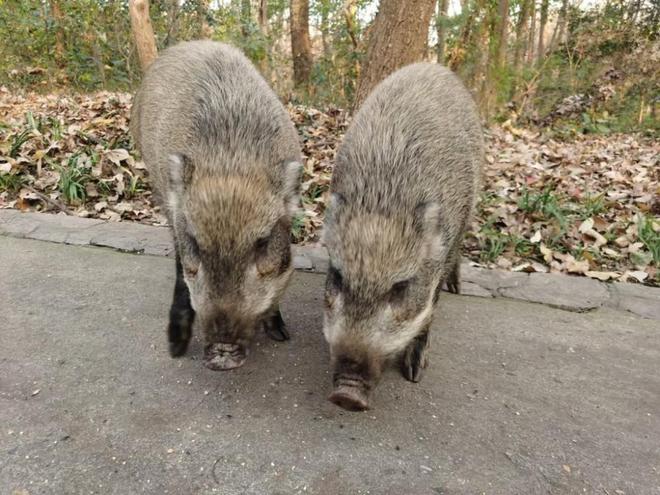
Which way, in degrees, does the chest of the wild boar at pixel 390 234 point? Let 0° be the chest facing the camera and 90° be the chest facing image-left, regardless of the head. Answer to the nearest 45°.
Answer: approximately 0°

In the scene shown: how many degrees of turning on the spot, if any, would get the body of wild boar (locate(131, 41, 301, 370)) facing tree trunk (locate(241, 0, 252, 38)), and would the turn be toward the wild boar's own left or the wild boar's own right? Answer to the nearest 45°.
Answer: approximately 180°

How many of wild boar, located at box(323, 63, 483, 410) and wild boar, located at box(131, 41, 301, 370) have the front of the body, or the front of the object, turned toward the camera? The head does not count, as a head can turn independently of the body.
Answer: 2

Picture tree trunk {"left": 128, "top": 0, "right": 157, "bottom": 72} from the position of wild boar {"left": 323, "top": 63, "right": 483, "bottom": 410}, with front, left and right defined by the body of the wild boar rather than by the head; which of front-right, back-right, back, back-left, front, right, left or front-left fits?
back-right

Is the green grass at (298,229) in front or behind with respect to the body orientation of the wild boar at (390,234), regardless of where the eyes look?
behind

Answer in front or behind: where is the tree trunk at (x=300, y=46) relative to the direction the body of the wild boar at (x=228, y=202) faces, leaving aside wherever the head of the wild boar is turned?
behind

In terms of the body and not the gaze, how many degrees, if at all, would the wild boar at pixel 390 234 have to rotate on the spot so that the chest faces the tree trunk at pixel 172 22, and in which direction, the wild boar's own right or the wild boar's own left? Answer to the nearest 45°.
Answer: approximately 135° to the wild boar's own right

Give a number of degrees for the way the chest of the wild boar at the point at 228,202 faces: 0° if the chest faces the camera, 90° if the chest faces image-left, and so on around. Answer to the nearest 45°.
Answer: approximately 0°
